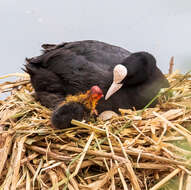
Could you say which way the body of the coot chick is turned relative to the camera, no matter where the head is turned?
to the viewer's right
